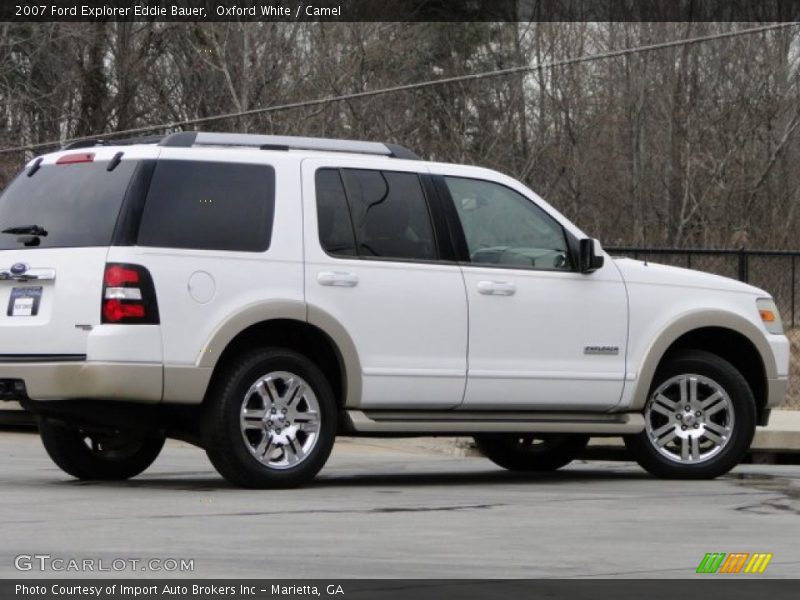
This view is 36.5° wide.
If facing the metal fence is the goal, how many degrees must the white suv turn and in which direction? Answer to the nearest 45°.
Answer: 0° — it already faces it

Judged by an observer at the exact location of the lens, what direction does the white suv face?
facing away from the viewer and to the right of the viewer
